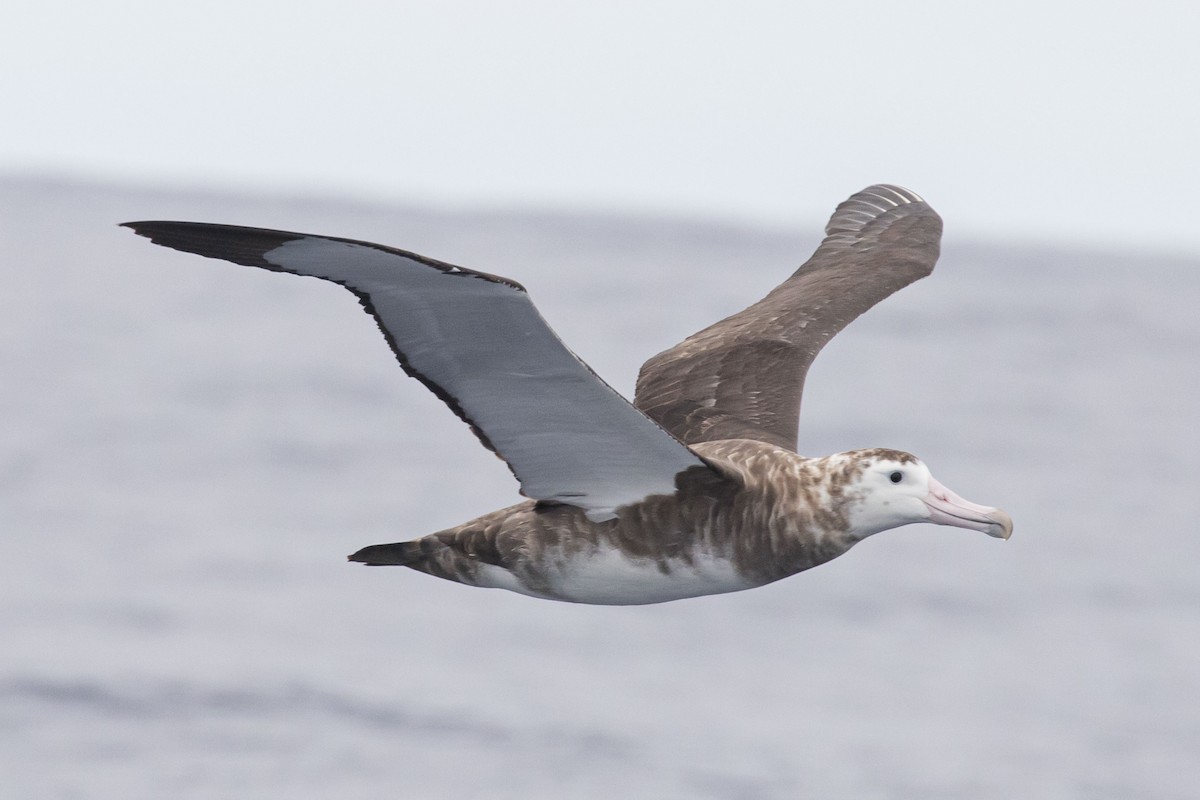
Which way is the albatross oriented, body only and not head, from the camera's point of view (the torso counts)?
to the viewer's right
